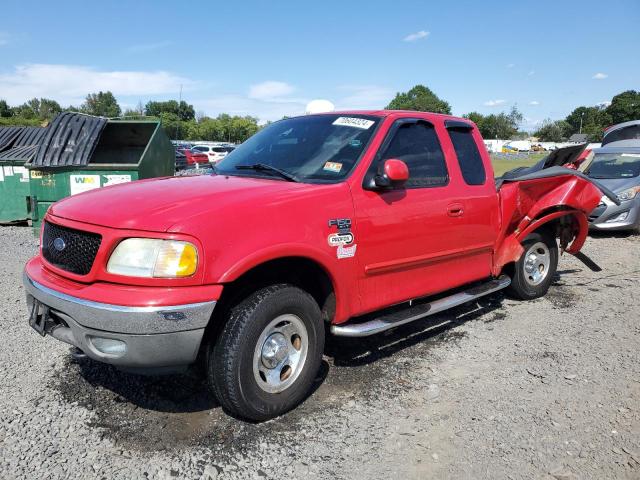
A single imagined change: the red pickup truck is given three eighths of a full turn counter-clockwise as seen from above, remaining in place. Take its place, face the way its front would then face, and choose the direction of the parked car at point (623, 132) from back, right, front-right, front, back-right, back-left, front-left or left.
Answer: front-left

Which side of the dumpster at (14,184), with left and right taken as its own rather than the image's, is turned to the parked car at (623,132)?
left

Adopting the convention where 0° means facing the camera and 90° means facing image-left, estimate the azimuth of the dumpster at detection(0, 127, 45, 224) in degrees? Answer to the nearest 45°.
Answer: approximately 0°

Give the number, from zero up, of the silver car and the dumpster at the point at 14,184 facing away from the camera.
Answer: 0

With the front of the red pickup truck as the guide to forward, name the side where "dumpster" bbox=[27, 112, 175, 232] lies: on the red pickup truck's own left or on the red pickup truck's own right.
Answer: on the red pickup truck's own right

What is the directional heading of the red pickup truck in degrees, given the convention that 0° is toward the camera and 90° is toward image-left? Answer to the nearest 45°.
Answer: approximately 45°

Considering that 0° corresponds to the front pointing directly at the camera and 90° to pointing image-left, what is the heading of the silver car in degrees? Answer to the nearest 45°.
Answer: approximately 45°

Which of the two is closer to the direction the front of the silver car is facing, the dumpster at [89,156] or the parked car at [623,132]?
the dumpster
